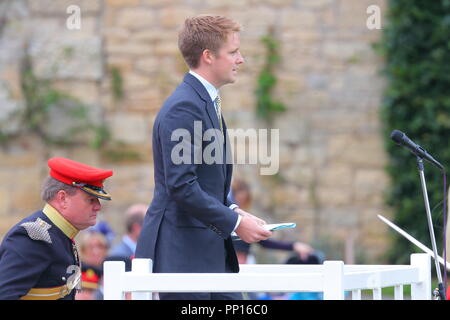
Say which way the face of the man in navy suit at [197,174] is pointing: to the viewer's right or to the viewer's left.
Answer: to the viewer's right

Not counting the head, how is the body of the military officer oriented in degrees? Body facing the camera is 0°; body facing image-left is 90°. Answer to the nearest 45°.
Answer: approximately 270°

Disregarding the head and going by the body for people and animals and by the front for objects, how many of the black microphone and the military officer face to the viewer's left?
1

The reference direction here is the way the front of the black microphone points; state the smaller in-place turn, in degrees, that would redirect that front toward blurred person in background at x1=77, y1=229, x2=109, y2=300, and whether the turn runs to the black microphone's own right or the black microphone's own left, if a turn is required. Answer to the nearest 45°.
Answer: approximately 45° to the black microphone's own right

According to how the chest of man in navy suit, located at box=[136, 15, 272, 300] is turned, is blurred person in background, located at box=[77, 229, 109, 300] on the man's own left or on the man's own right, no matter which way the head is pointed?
on the man's own left

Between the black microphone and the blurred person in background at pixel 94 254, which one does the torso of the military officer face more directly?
the black microphone

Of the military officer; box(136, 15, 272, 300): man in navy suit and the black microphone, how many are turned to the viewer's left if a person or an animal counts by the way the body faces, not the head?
1

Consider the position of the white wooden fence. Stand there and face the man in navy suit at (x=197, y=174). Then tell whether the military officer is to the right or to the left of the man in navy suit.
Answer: left

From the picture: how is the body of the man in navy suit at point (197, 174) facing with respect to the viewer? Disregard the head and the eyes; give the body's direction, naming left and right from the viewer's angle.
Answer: facing to the right of the viewer

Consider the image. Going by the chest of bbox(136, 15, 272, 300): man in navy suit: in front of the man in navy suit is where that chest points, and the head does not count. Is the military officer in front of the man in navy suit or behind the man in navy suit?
behind

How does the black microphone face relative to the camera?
to the viewer's left
